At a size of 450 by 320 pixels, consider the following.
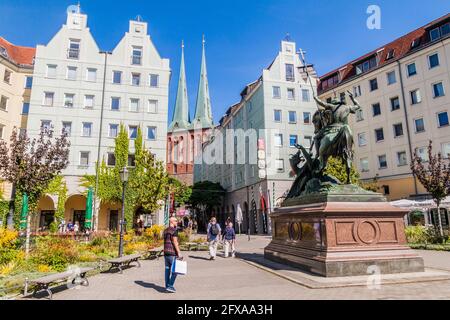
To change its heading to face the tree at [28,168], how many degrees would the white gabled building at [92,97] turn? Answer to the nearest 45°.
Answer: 0° — it already faces it

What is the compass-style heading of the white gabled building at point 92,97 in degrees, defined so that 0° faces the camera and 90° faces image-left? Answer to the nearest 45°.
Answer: approximately 0°

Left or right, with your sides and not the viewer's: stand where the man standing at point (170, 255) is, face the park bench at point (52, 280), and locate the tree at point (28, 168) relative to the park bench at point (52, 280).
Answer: right

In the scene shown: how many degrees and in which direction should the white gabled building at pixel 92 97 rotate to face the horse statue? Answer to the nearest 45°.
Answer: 0° — it already faces it

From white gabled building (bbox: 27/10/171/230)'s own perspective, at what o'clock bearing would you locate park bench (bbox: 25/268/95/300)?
The park bench is roughly at 12 o'clock from the white gabled building.

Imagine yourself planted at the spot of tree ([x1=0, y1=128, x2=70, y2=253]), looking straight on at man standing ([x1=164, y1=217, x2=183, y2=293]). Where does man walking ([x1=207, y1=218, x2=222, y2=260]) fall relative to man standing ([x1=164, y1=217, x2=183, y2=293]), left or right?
left

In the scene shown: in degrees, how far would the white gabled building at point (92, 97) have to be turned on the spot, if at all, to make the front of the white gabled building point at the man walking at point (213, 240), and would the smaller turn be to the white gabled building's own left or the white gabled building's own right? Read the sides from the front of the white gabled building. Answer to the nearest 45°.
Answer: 0° — it already faces them

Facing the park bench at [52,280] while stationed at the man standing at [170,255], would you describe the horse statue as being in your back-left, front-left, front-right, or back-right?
back-right

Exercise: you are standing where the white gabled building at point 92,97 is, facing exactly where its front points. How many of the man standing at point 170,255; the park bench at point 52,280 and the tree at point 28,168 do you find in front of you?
3

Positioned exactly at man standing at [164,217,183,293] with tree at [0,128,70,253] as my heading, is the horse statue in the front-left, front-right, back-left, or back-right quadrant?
back-right
